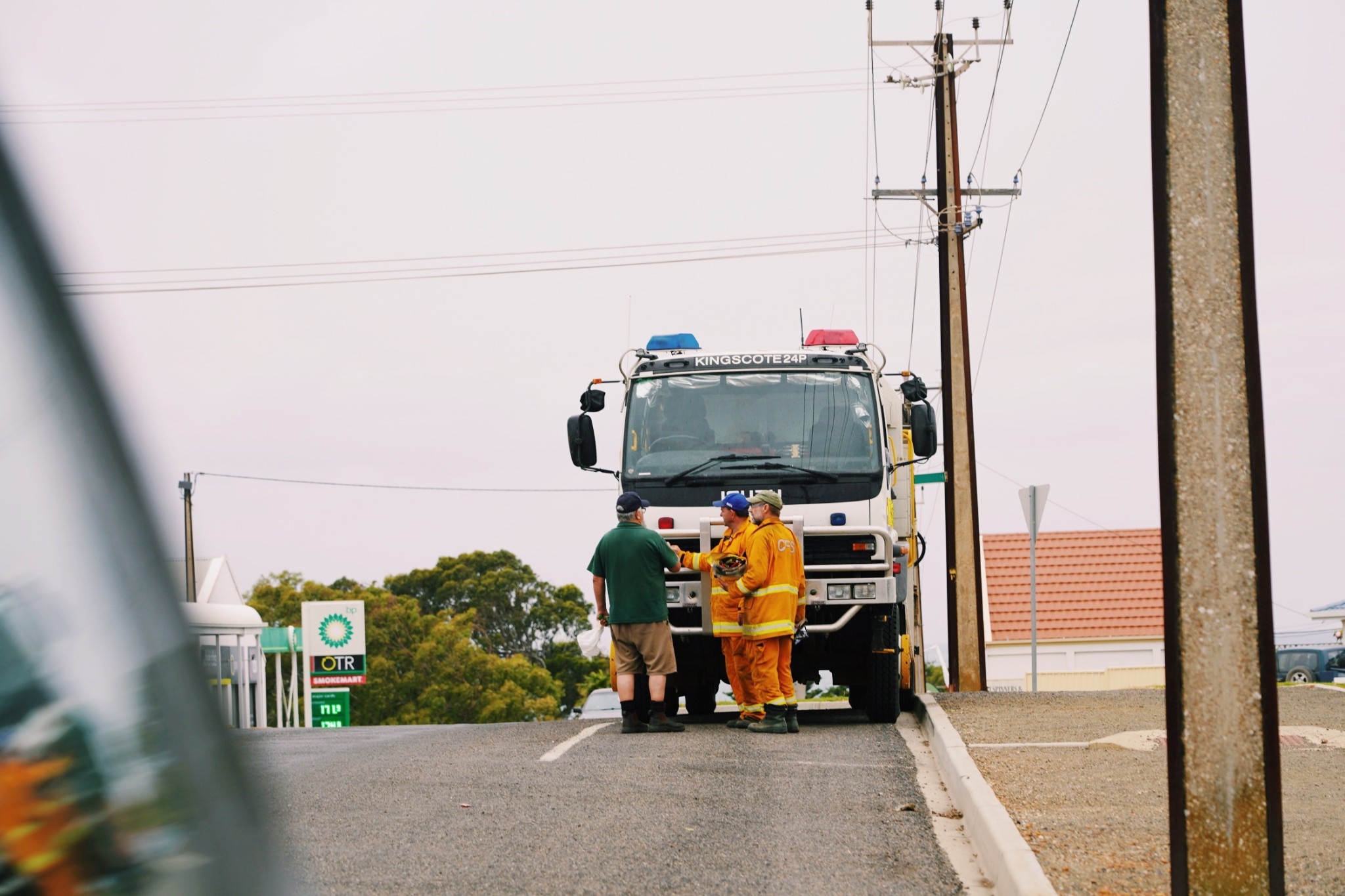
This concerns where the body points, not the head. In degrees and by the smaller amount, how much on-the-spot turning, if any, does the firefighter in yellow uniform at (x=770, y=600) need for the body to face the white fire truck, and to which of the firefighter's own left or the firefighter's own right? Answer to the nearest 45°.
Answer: approximately 45° to the firefighter's own right

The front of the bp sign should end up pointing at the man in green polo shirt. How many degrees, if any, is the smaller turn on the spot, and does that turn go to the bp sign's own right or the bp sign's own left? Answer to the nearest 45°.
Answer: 0° — it already faces them

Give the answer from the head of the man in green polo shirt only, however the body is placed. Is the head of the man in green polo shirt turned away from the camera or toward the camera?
away from the camera

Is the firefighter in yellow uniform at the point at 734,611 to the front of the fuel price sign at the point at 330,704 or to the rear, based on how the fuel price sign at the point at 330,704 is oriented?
to the front

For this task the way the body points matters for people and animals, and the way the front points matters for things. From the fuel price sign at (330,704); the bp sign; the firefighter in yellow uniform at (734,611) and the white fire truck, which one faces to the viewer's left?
the firefighter in yellow uniform

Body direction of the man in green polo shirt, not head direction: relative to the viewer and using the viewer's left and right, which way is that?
facing away from the viewer and to the right of the viewer

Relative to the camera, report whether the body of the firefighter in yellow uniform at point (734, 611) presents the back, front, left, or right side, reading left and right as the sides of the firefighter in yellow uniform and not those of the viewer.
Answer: left

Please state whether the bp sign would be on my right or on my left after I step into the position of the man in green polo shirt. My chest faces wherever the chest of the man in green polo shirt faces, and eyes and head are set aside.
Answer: on my left

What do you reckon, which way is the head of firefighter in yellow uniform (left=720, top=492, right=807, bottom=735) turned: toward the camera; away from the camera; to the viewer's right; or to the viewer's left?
to the viewer's left

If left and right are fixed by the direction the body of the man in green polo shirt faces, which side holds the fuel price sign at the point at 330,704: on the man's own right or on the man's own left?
on the man's own left

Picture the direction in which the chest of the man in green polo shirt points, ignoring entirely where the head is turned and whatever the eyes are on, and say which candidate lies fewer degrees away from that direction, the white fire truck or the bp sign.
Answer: the white fire truck
